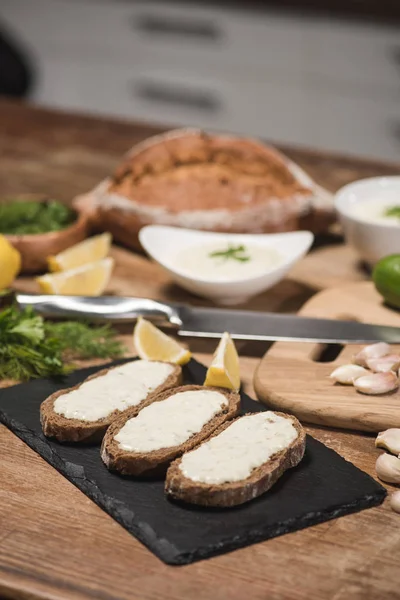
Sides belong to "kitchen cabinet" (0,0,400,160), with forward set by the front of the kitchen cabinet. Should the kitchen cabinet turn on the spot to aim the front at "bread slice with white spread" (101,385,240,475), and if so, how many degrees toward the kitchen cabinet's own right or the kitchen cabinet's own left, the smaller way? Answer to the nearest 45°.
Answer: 0° — it already faces it

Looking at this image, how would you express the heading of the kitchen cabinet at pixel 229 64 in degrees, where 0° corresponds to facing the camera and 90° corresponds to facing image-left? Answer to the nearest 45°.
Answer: approximately 0°

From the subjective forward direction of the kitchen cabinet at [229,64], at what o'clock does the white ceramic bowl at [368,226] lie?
The white ceramic bowl is roughly at 12 o'clock from the kitchen cabinet.

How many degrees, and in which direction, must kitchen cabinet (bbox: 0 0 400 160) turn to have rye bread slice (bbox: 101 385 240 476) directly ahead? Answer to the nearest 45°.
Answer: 0° — it already faces it

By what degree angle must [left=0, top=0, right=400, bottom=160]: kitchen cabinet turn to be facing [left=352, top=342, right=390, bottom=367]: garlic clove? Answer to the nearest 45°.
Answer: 0° — it already faces it

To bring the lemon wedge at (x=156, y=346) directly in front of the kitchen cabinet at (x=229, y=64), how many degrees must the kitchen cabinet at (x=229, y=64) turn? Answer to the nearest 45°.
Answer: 0° — it already faces it

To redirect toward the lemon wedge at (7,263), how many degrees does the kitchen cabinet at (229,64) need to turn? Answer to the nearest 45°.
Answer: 0° — it already faces it

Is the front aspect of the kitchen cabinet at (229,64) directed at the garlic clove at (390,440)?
yes
